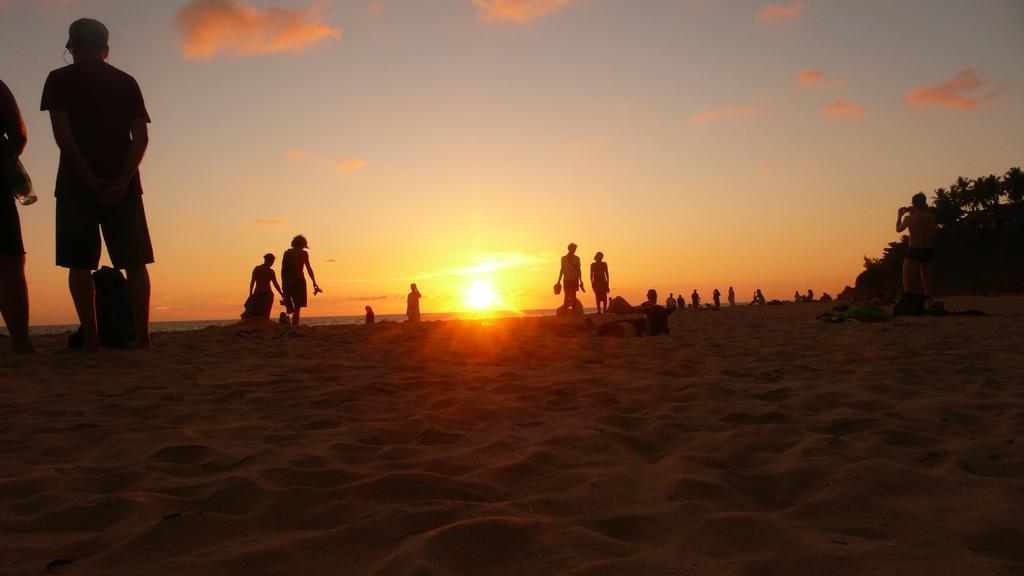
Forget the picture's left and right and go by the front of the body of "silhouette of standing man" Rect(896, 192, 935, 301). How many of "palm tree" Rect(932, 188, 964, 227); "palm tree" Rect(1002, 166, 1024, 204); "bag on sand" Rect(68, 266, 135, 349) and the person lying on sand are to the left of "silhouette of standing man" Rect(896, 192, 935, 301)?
2

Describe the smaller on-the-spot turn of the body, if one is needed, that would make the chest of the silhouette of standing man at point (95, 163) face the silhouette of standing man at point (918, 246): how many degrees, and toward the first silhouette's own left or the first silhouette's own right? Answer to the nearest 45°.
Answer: approximately 90° to the first silhouette's own right

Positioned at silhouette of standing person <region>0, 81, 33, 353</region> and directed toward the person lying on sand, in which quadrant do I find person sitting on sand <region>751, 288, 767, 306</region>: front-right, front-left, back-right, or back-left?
front-left

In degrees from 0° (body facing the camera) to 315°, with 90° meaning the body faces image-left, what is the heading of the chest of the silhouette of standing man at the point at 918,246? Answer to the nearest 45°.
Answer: approximately 135°

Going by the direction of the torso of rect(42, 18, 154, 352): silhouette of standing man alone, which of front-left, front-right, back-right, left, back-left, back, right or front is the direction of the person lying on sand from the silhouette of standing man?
right

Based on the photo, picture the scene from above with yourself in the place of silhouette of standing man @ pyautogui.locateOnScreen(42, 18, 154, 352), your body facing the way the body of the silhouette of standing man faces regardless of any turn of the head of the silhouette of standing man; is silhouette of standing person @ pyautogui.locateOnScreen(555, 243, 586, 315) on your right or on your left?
on your right

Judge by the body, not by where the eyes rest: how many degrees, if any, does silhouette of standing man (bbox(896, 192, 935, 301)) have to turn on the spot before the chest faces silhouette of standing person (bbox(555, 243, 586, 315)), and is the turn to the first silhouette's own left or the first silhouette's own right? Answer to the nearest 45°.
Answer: approximately 45° to the first silhouette's own left

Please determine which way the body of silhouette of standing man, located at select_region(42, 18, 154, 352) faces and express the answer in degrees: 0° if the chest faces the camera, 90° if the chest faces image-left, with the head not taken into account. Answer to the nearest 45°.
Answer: approximately 180°

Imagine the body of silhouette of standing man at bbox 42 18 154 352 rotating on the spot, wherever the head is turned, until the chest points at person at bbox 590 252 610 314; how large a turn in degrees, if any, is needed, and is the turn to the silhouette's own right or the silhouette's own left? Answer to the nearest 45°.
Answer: approximately 45° to the silhouette's own right

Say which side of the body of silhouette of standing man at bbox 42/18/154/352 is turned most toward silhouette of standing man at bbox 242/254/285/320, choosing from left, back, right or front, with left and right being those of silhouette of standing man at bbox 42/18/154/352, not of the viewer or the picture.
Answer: front

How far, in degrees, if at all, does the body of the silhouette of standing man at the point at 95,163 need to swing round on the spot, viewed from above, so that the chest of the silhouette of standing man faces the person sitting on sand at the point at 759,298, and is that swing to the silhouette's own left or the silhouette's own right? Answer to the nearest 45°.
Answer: approximately 45° to the silhouette's own right

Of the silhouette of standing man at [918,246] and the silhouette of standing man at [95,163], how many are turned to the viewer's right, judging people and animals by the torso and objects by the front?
0

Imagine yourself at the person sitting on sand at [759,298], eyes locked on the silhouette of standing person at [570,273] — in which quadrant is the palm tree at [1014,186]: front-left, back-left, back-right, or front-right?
back-left
